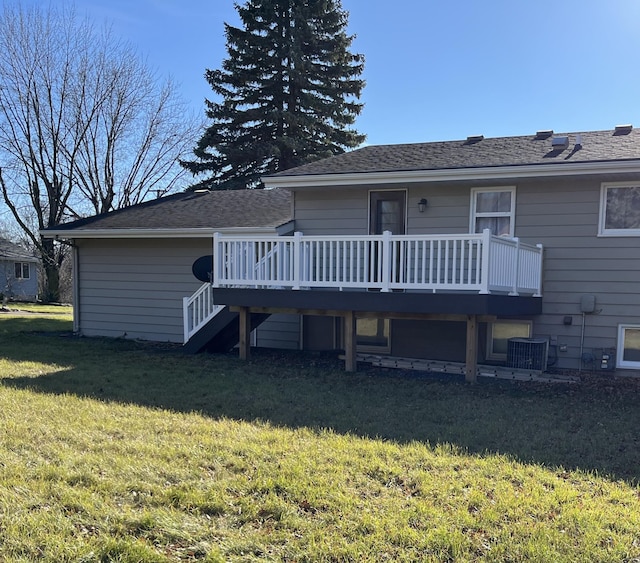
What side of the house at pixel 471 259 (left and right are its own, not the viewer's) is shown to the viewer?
back

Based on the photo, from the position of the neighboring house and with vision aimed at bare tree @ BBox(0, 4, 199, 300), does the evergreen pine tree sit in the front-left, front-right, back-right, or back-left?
front-left

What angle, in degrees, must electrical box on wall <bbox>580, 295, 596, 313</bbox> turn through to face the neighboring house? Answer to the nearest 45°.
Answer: approximately 90° to its right

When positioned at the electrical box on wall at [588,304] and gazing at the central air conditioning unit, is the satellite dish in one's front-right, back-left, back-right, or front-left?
front-right

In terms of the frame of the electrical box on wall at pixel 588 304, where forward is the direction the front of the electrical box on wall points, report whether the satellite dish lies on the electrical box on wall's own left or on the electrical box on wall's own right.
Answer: on the electrical box on wall's own right

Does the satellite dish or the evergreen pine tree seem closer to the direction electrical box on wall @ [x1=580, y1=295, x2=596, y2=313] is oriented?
the satellite dish

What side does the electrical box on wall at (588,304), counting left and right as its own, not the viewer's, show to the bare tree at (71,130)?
right

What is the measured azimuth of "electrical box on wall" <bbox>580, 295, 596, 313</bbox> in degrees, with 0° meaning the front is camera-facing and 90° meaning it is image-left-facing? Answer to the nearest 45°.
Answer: approximately 0°

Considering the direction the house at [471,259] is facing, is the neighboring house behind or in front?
in front

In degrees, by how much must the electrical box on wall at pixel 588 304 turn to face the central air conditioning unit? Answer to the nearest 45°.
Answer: approximately 45° to its right
